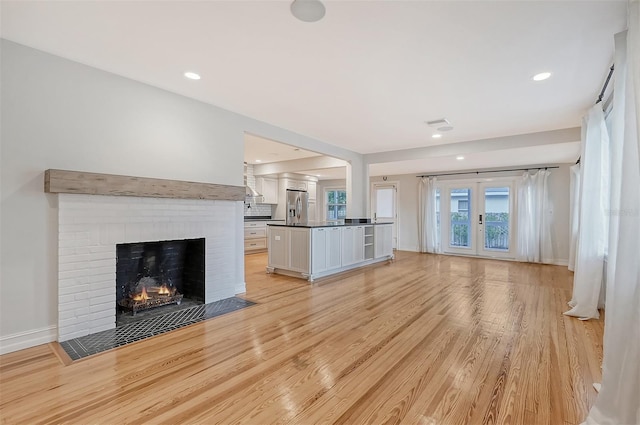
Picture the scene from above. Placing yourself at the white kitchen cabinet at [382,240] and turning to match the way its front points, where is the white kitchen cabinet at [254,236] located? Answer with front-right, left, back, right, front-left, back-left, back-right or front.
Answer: back-right

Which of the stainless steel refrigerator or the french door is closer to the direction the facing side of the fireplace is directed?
the french door

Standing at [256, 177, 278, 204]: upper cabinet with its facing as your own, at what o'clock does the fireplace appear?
The fireplace is roughly at 2 o'clock from the upper cabinet.

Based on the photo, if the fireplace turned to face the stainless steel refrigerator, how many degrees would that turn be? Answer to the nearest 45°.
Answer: approximately 90° to its left

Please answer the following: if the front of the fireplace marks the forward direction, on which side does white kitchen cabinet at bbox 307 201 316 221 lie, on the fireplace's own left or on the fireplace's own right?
on the fireplace's own left

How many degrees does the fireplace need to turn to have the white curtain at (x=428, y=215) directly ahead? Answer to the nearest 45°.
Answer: approximately 45° to its left

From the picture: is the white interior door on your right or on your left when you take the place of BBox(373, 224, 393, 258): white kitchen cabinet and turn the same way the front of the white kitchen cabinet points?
on your left

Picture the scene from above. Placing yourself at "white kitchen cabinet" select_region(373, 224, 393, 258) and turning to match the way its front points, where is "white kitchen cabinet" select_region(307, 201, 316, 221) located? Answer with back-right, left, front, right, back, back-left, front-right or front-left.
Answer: back

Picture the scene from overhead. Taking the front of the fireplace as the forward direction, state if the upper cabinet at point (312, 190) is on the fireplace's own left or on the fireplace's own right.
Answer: on the fireplace's own left

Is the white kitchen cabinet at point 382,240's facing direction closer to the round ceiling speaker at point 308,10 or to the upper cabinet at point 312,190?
the round ceiling speaker

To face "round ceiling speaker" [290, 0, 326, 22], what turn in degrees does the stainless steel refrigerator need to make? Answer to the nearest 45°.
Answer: approximately 45° to its left
